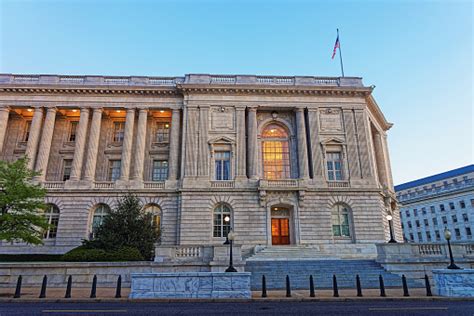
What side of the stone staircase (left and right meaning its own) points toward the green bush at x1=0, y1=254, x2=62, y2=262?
right

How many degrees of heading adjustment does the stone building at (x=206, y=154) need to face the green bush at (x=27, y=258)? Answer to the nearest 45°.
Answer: approximately 90° to its right

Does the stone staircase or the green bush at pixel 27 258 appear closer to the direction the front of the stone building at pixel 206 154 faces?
the stone staircase

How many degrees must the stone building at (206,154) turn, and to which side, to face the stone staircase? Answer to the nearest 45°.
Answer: approximately 45° to its left

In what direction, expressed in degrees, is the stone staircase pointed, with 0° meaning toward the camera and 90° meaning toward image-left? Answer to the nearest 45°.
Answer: approximately 0°

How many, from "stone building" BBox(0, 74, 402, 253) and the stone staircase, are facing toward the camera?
2

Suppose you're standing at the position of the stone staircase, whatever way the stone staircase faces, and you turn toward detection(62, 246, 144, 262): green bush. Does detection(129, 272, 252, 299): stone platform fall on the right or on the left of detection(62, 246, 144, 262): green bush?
left

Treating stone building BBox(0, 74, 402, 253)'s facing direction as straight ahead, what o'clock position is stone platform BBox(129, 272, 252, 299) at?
The stone platform is roughly at 12 o'clock from the stone building.
